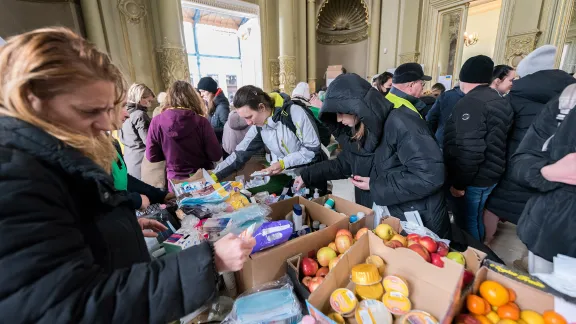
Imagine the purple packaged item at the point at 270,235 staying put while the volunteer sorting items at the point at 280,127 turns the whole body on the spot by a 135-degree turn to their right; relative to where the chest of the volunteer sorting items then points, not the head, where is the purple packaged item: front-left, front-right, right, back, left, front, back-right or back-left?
back

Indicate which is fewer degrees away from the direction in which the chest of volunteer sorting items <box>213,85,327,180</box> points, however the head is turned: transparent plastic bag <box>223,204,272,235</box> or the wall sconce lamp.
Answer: the transparent plastic bag

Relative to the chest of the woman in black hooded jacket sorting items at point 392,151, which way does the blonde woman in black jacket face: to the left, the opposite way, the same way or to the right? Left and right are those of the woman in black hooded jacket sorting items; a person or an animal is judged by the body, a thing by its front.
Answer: the opposite way

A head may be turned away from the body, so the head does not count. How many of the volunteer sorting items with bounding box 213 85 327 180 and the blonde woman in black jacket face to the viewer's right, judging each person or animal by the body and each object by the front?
1

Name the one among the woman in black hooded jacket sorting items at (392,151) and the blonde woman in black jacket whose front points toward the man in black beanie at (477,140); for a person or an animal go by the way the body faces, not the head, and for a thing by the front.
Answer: the blonde woman in black jacket

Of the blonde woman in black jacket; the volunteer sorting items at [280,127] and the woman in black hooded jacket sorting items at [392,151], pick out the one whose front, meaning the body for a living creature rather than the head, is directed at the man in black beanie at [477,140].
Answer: the blonde woman in black jacket

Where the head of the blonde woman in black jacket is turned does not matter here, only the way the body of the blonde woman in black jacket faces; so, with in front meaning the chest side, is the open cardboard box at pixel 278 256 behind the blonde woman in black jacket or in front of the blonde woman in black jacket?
in front

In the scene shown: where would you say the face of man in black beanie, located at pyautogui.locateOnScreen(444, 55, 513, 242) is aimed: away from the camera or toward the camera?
away from the camera

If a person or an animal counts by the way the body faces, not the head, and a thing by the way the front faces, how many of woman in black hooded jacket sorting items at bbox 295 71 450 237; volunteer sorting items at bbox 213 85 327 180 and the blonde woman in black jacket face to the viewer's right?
1

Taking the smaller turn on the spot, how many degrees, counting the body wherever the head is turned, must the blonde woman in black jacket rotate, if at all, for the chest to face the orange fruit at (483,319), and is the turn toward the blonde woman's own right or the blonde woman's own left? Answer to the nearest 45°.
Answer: approximately 45° to the blonde woman's own right

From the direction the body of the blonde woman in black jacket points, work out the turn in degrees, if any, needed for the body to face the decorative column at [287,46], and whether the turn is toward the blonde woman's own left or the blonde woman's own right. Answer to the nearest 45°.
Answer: approximately 45° to the blonde woman's own left

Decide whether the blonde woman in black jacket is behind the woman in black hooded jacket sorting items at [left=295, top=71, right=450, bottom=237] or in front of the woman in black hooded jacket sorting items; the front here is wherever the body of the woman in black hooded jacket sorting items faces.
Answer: in front

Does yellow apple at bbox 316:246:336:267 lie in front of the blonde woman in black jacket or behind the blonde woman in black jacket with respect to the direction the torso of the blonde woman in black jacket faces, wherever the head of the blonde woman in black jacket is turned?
in front

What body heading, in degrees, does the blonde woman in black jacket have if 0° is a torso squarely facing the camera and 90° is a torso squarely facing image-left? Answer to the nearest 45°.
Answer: approximately 270°

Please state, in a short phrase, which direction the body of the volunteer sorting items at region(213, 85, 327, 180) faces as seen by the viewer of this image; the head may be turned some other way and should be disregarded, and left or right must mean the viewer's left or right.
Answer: facing the viewer and to the left of the viewer

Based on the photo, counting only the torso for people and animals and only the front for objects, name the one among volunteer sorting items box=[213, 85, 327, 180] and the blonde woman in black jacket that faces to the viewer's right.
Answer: the blonde woman in black jacket
